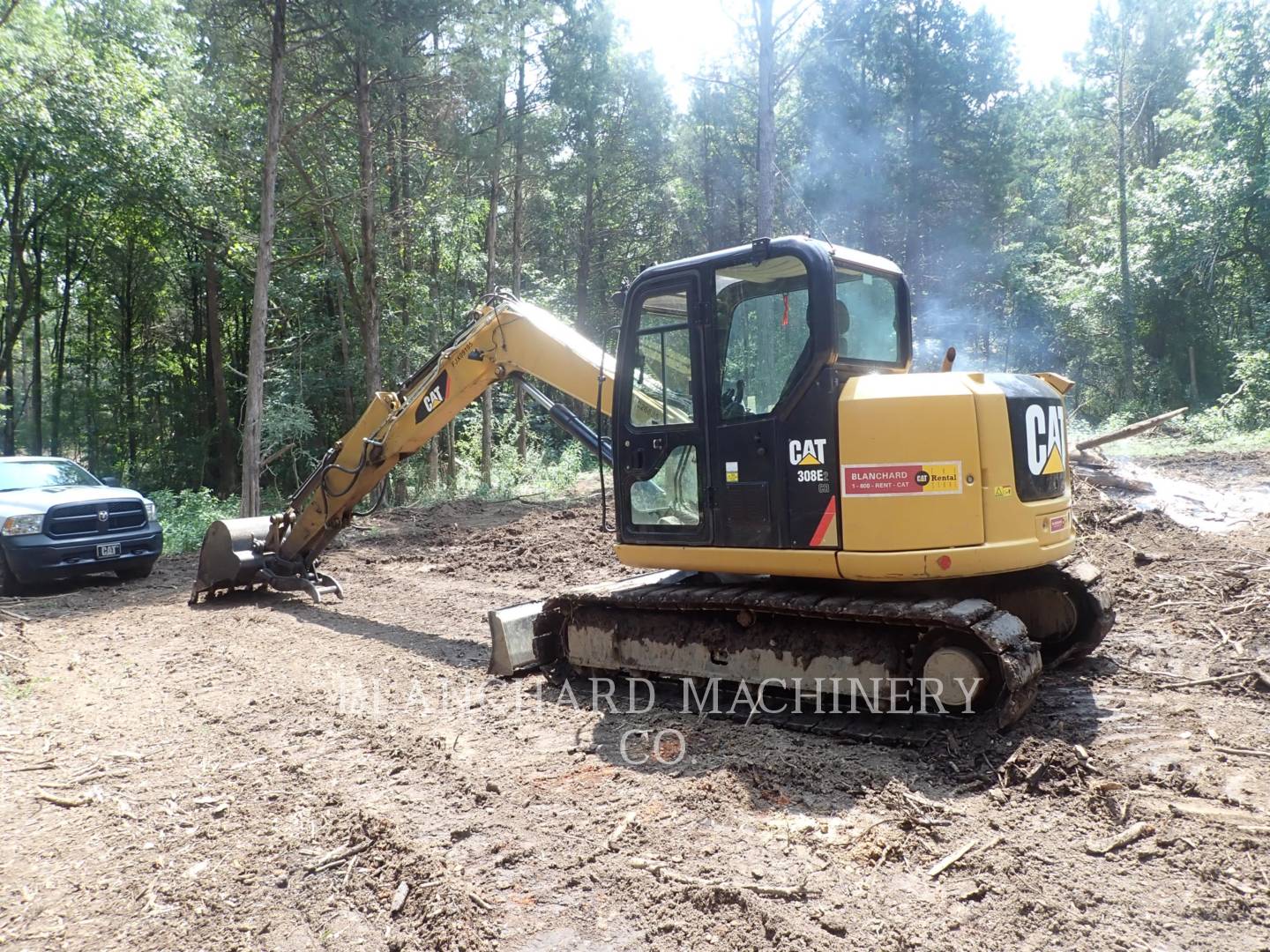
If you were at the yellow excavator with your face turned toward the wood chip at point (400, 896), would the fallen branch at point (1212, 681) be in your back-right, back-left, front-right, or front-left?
back-left

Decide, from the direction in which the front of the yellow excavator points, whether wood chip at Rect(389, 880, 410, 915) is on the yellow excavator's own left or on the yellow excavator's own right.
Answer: on the yellow excavator's own left

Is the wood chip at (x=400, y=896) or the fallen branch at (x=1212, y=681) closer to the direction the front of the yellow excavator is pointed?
the wood chip

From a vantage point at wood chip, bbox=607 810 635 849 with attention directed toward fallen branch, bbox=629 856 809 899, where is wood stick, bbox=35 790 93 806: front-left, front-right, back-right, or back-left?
back-right

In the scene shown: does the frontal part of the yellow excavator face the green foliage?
yes

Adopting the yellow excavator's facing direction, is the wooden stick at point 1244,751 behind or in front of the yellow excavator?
behind

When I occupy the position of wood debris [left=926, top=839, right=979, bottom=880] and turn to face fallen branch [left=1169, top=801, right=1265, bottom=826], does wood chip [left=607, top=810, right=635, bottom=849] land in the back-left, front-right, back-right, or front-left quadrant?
back-left

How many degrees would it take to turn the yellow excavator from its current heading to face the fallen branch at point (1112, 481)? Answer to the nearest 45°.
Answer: approximately 90° to its right

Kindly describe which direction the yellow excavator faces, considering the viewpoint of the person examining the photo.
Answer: facing away from the viewer and to the left of the viewer

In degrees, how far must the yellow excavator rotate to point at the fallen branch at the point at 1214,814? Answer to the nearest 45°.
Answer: approximately 180°

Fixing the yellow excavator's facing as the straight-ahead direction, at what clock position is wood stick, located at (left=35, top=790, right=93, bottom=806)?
The wood stick is roughly at 10 o'clock from the yellow excavator.
